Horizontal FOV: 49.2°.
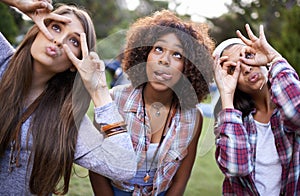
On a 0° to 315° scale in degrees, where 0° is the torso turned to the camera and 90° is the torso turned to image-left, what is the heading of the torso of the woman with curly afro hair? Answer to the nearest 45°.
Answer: approximately 0°

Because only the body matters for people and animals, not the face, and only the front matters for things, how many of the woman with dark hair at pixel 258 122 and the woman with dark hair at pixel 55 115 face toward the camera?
2

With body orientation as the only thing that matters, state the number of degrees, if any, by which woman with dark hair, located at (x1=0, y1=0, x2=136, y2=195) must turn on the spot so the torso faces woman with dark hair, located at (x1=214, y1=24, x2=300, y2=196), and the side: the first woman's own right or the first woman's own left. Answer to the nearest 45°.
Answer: approximately 90° to the first woman's own left

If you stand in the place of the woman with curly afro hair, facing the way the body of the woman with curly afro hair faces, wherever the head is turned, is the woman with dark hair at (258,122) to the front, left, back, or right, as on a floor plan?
left

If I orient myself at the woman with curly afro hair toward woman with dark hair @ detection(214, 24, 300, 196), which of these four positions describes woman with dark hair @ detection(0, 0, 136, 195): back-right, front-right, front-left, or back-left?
back-right

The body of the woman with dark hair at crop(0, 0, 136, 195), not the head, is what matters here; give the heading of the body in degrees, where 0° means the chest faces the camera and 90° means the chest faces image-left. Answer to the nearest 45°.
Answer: approximately 0°

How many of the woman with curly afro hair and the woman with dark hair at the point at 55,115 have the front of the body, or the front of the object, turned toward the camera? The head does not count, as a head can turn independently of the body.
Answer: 2
